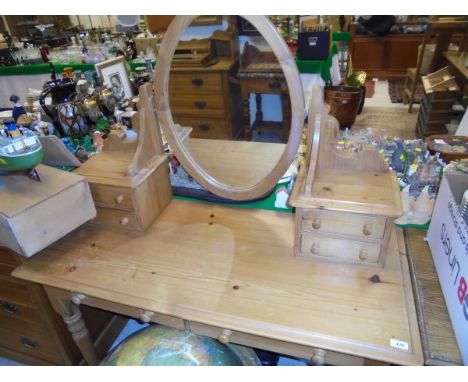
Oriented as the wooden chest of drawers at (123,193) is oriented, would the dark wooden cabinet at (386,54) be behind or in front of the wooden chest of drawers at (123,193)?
behind

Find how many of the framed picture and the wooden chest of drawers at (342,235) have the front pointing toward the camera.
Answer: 2

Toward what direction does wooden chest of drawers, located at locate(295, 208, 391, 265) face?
toward the camera

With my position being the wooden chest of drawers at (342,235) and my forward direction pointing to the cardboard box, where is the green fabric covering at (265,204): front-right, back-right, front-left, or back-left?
back-left

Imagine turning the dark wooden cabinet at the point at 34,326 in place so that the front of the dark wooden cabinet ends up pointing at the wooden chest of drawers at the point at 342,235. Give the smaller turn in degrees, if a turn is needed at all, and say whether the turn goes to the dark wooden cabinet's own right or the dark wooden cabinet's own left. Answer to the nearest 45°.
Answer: approximately 90° to the dark wooden cabinet's own left

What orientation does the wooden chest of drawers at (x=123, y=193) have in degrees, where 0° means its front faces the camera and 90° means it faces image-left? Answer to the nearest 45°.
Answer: approximately 45°

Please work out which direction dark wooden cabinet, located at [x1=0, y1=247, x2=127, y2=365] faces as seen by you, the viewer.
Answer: facing the viewer and to the left of the viewer

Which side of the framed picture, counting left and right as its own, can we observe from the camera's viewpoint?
front

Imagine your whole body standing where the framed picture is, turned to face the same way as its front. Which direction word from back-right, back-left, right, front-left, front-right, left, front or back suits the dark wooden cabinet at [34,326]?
front-right

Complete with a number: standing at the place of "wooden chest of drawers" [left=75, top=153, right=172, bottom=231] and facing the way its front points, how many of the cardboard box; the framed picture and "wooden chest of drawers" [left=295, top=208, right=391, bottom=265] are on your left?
2

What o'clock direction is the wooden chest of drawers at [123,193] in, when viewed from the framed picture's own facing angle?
The wooden chest of drawers is roughly at 12 o'clock from the framed picture.

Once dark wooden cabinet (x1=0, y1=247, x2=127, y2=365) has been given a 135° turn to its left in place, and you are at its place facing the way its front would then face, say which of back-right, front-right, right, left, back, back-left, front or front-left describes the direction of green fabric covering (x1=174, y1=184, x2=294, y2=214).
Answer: front-right
